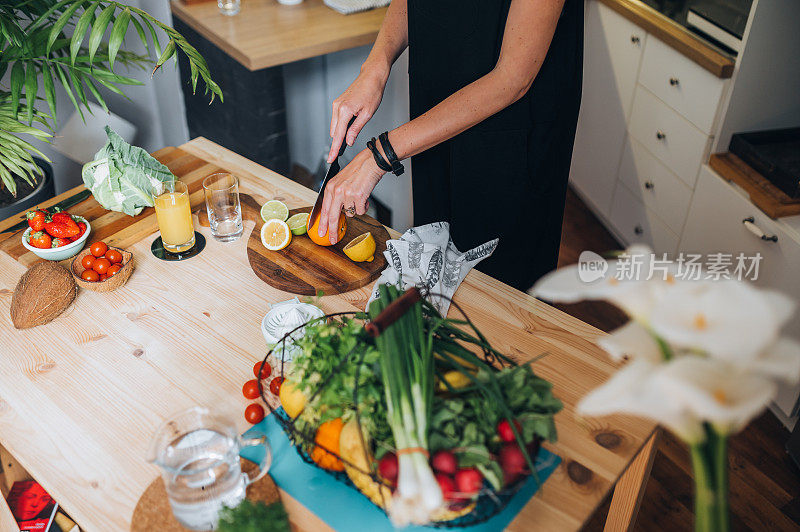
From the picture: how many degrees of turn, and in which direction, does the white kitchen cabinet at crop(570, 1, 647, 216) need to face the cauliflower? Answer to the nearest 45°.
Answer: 0° — it already faces it

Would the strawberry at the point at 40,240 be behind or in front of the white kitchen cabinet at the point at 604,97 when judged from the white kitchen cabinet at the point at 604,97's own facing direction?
in front

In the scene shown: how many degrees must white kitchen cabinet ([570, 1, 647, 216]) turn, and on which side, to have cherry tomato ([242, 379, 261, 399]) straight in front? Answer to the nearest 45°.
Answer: approximately 45° to its left

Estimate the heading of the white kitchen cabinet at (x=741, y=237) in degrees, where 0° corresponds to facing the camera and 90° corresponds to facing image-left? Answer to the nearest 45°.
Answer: approximately 45°

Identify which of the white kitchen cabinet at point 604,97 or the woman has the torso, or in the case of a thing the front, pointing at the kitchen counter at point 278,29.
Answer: the white kitchen cabinet

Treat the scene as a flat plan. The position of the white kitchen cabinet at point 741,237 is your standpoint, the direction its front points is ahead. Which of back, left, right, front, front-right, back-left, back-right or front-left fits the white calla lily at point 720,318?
front-left

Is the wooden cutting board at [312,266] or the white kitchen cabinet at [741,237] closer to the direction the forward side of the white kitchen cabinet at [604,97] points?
the wooden cutting board

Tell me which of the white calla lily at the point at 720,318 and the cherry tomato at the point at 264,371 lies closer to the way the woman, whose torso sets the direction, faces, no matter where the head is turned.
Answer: the cherry tomato

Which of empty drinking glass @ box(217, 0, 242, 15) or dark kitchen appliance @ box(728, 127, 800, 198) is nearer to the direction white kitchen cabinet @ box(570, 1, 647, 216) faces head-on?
the empty drinking glass

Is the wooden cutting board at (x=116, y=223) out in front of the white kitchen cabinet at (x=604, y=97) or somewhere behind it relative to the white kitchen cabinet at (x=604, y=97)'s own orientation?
in front

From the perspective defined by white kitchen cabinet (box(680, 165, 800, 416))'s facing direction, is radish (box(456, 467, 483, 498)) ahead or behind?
ahead
